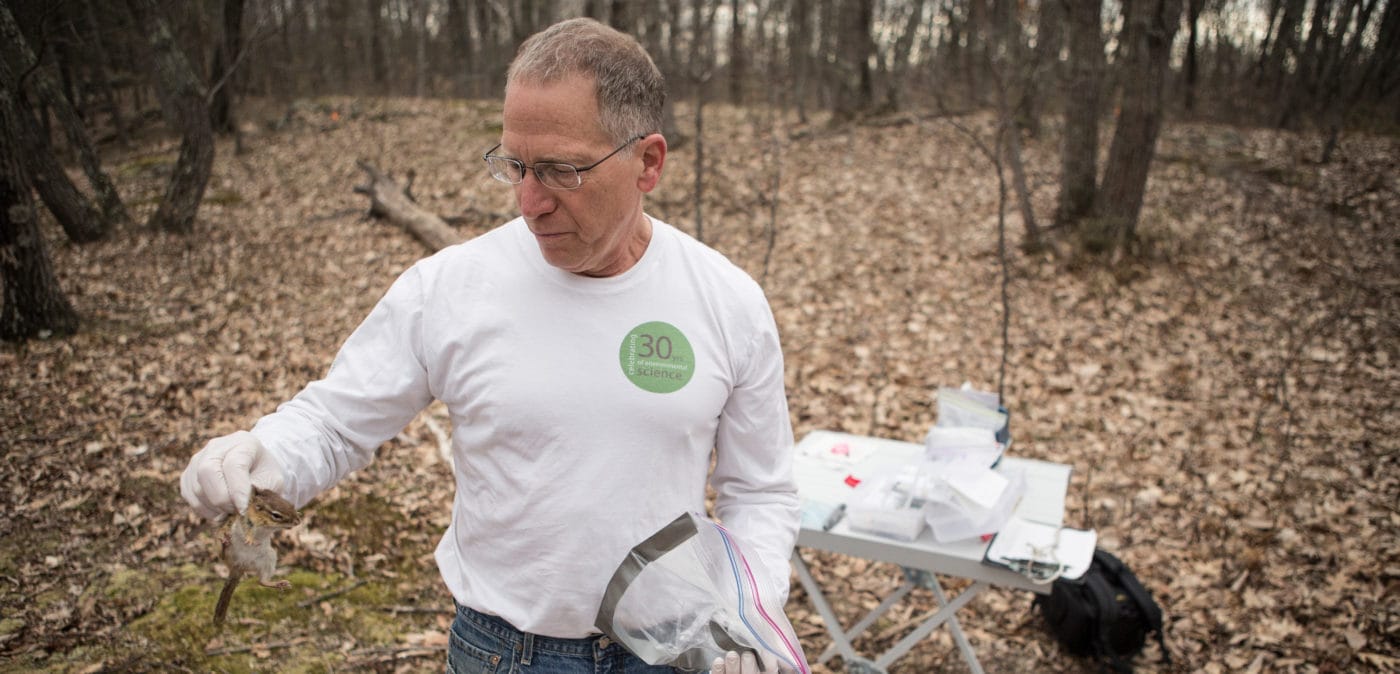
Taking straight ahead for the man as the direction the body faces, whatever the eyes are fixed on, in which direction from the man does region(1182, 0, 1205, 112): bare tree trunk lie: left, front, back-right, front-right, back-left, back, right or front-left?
back-left

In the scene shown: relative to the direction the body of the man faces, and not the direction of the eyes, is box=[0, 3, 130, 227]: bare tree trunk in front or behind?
behind

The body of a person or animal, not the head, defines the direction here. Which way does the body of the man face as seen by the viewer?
toward the camera

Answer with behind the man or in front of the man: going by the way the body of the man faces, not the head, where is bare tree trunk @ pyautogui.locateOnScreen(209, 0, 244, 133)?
behind

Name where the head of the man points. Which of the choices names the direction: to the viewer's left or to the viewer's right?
to the viewer's left

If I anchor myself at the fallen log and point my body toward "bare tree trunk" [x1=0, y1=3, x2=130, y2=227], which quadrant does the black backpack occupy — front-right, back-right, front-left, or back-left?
back-left

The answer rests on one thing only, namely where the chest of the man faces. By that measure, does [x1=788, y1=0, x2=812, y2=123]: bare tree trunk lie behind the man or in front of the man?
behind

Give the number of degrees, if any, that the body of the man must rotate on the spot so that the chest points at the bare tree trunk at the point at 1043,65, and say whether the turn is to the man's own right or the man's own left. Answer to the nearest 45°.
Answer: approximately 135° to the man's own left

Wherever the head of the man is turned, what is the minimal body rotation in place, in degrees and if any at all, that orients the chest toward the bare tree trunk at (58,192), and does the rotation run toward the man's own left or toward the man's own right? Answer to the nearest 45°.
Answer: approximately 135° to the man's own right

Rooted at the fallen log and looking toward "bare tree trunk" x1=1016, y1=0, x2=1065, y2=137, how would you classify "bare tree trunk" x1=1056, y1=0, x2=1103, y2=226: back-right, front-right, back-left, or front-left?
front-right

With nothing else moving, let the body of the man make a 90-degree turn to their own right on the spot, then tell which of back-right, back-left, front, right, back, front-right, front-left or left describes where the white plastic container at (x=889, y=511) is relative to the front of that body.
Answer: back-right

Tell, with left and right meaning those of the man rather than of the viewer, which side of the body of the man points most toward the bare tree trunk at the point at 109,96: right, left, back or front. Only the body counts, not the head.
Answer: back
